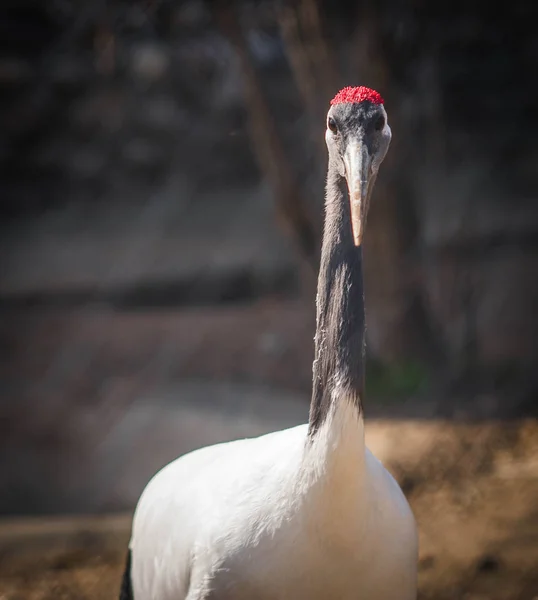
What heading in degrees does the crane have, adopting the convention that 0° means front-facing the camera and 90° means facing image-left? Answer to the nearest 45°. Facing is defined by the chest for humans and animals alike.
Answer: approximately 315°
